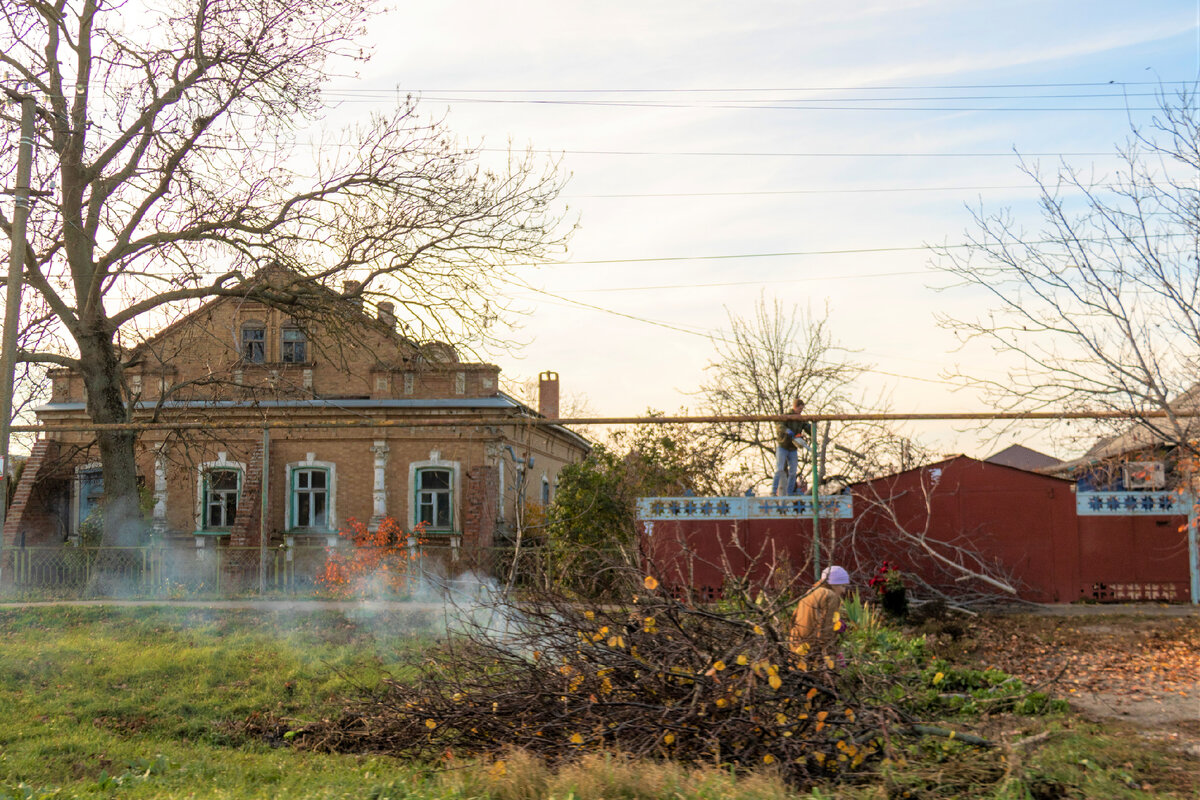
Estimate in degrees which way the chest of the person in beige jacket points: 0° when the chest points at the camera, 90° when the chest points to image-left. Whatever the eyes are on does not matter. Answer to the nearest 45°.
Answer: approximately 270°

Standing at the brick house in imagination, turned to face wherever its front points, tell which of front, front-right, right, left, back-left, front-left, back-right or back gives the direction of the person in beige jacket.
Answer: front

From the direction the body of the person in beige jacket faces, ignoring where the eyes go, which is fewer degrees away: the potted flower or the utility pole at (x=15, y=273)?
the potted flower

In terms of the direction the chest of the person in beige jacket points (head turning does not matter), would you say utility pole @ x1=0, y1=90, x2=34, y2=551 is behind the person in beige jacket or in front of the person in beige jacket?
behind

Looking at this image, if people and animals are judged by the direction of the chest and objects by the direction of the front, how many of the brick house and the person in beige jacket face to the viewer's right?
1

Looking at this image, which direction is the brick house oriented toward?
toward the camera

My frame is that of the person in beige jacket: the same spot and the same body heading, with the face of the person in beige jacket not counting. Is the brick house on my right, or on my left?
on my left

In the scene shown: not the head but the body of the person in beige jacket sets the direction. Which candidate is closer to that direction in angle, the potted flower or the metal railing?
the potted flower

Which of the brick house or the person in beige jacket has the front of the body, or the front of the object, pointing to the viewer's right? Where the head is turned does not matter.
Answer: the person in beige jacket
